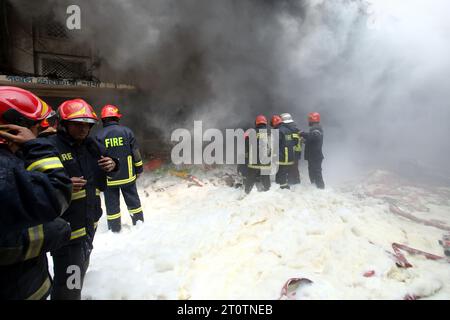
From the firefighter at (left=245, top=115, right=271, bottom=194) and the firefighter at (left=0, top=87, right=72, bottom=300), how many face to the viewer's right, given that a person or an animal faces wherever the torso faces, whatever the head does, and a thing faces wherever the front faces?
1

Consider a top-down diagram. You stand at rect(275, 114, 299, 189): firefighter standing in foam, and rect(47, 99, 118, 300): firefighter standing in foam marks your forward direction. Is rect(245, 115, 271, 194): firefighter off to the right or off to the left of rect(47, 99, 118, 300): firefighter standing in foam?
right

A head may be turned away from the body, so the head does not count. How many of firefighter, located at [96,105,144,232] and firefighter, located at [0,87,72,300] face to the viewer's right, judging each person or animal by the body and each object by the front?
1

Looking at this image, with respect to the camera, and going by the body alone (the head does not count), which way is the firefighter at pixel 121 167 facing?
away from the camera

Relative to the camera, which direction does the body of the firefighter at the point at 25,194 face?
to the viewer's right

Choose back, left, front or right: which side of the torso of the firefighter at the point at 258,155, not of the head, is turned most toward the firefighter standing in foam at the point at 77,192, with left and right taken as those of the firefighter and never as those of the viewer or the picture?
back

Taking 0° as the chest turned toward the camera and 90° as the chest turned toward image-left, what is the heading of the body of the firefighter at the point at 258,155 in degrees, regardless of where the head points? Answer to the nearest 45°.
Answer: approximately 180°

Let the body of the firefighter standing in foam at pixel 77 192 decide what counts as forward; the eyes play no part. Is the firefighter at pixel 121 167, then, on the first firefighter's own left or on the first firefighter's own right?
on the first firefighter's own left

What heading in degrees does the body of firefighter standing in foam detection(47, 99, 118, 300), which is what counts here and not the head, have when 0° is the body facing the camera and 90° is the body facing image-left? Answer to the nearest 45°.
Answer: approximately 315°
